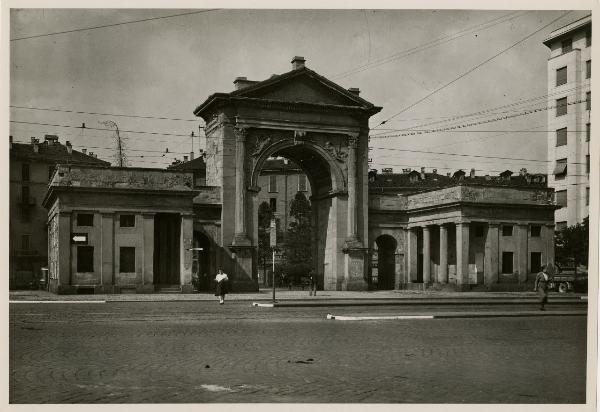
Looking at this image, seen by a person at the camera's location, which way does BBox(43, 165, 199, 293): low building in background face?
facing the viewer

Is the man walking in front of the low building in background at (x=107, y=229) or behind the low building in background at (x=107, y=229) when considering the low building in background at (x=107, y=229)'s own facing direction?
in front
